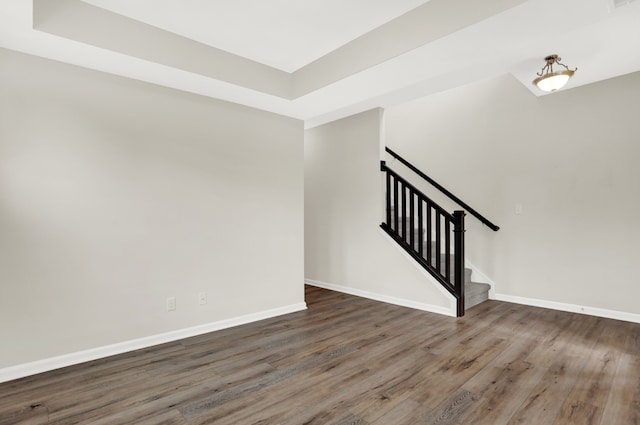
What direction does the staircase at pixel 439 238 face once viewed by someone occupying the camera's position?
facing the viewer and to the right of the viewer
